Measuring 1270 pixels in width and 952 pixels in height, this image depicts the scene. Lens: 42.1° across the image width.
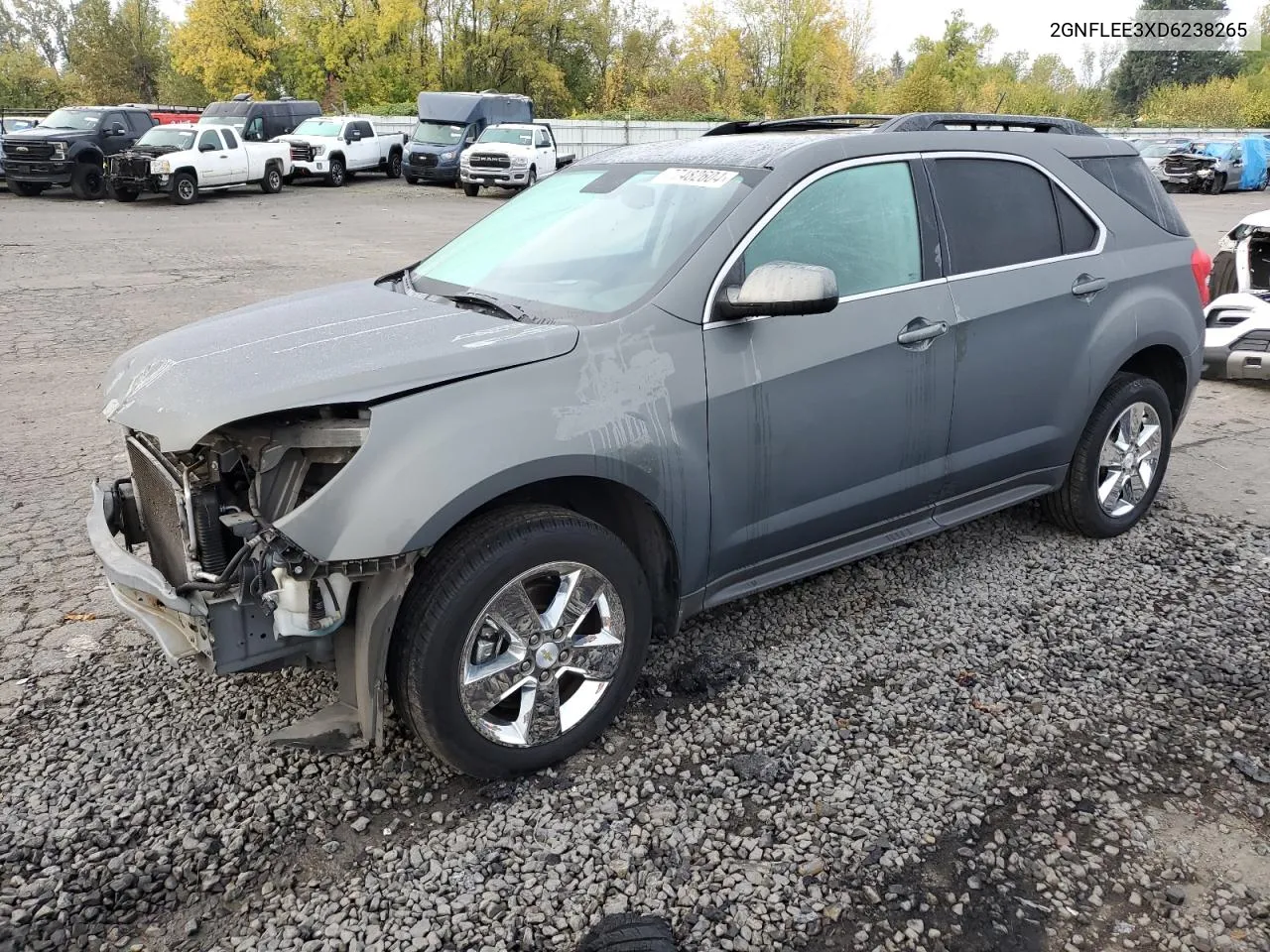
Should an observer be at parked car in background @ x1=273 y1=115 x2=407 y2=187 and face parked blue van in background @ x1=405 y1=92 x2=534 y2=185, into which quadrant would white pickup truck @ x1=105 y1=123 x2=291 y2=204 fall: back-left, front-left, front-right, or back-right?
back-right

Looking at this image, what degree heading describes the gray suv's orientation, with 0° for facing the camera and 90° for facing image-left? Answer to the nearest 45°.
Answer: approximately 45°

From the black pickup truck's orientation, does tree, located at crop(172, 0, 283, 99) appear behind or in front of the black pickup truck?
behind

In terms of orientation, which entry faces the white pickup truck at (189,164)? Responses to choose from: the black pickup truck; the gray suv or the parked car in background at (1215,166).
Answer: the parked car in background

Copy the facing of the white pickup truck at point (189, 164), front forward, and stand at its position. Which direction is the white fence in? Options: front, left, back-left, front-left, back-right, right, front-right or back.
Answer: back

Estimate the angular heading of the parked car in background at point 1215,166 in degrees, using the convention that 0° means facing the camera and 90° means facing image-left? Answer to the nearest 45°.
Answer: approximately 45°

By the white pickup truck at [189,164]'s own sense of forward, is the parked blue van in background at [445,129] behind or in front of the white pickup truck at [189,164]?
behind

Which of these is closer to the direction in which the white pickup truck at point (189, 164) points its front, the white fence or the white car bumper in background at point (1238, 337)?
the white car bumper in background
